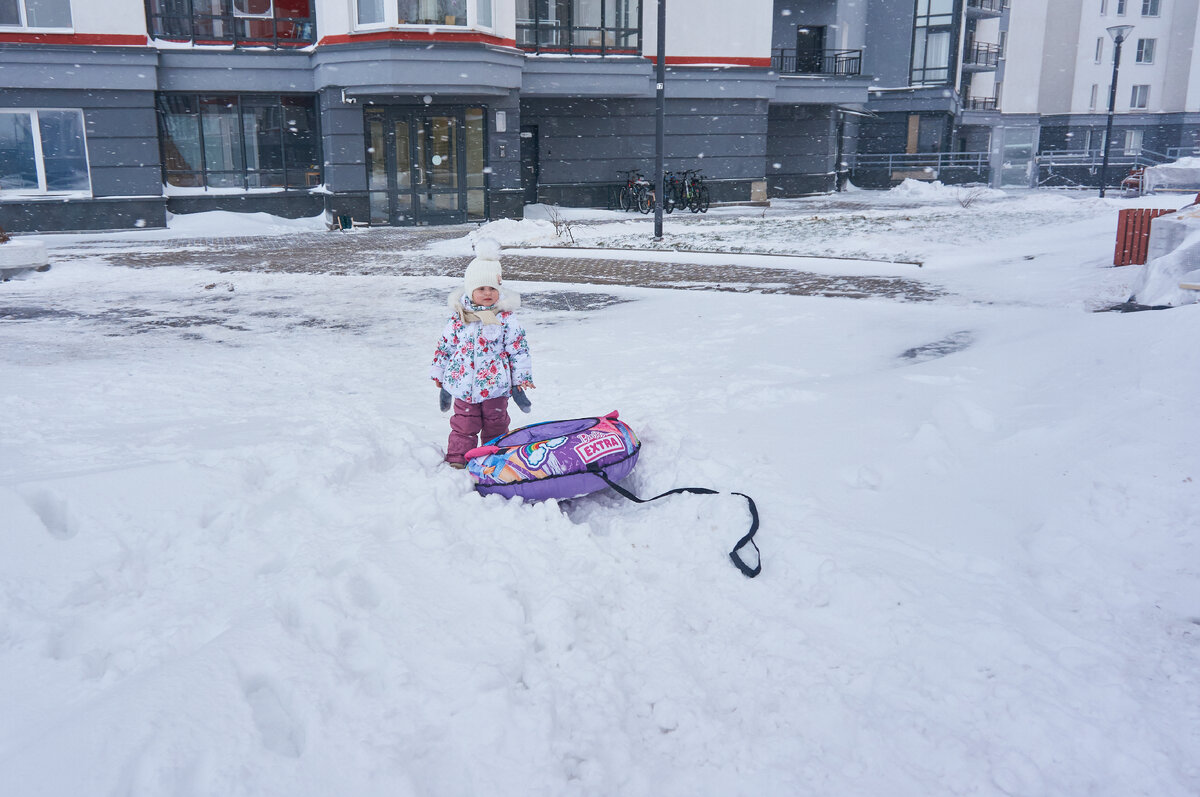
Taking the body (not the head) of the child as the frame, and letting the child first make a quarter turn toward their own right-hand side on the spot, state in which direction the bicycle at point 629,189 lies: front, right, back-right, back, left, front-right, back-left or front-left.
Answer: right

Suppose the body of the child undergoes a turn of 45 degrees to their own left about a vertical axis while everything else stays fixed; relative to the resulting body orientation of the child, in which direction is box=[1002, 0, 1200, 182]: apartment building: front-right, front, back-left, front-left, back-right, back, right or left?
left

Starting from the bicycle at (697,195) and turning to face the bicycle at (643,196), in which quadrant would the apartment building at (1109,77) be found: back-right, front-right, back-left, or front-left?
back-right

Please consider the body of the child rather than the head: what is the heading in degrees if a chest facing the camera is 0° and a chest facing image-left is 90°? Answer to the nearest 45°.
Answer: approximately 0°

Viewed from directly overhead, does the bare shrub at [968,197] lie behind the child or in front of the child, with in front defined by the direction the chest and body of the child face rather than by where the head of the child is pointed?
behind

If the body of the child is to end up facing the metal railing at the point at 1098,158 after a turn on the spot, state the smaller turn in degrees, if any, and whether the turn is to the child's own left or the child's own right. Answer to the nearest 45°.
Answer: approximately 135° to the child's own left

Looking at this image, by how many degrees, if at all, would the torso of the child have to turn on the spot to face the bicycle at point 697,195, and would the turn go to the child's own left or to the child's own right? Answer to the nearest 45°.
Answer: approximately 180°
